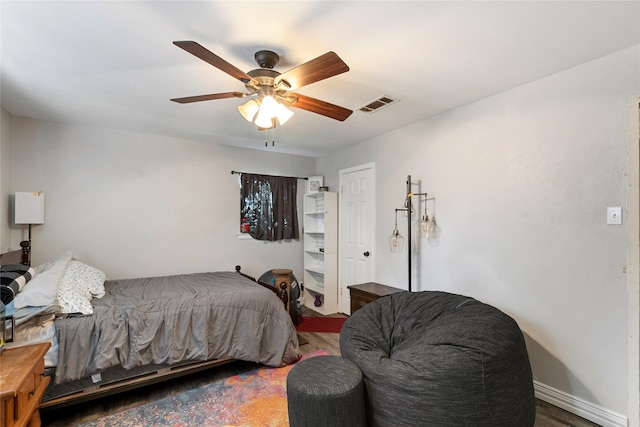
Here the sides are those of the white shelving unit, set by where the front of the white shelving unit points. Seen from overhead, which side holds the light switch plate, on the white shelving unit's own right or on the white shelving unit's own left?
on the white shelving unit's own left

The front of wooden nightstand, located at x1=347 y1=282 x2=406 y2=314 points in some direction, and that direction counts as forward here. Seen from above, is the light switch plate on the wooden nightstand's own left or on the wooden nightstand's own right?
on the wooden nightstand's own left

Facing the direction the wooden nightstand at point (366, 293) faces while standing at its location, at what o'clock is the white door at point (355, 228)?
The white door is roughly at 4 o'clock from the wooden nightstand.

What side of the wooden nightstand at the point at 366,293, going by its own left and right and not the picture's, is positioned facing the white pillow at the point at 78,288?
front

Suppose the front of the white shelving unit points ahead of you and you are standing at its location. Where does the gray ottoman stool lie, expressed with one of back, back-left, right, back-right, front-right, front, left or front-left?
front-left

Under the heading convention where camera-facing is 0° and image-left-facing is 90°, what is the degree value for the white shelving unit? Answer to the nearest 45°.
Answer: approximately 45°

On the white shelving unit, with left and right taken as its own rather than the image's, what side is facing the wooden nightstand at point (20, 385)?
front

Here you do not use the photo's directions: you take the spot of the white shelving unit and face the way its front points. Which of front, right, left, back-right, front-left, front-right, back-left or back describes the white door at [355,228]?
left

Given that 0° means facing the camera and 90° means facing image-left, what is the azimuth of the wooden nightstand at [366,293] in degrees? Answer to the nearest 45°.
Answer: approximately 45°

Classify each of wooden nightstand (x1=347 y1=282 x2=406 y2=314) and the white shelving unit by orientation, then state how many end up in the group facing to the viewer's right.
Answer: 0

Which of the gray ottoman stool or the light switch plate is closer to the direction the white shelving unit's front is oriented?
the gray ottoman stool
